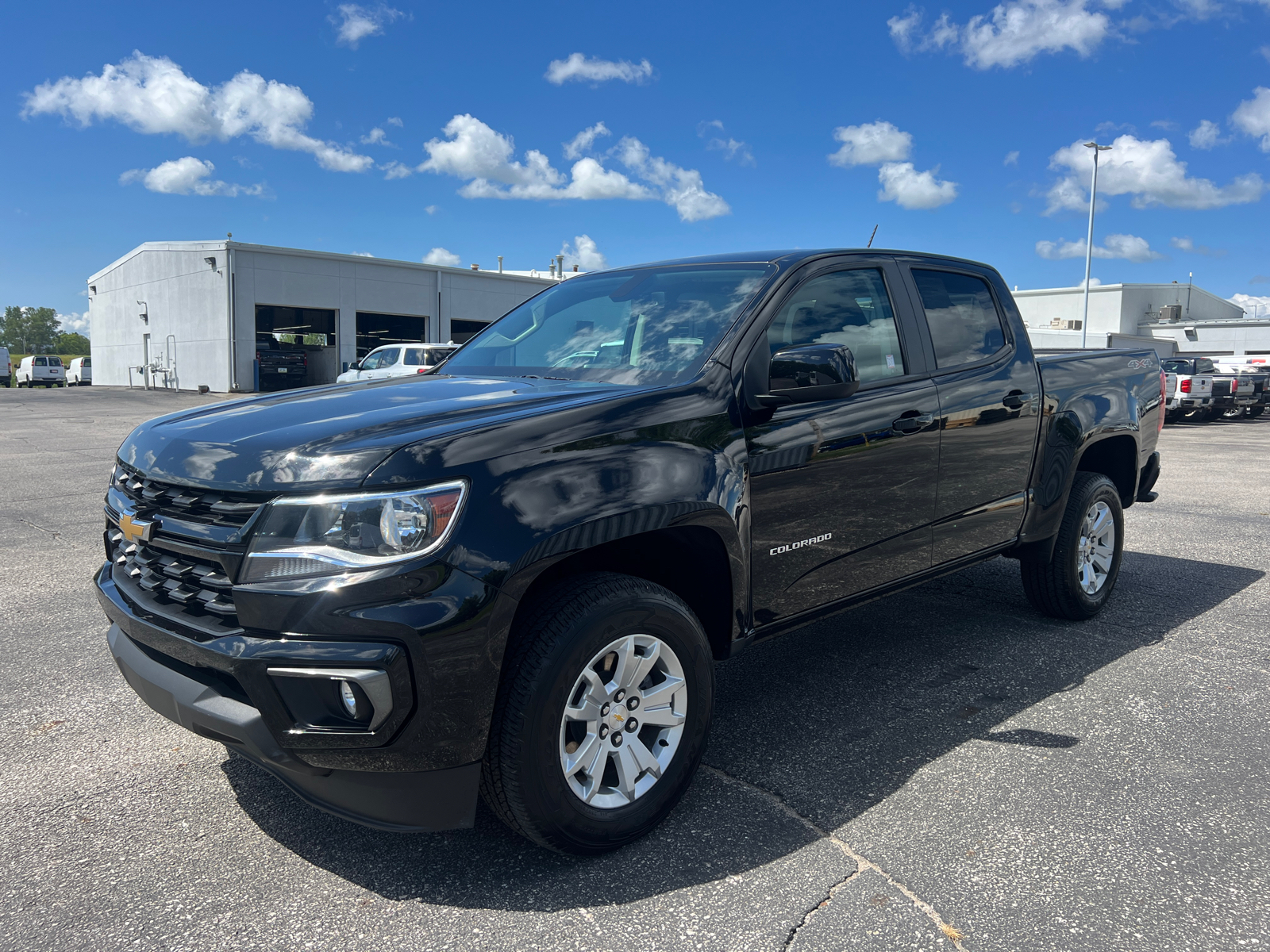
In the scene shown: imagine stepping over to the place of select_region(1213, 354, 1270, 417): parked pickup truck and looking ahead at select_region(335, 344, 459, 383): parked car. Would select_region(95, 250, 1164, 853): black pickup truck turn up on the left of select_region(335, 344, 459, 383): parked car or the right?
left

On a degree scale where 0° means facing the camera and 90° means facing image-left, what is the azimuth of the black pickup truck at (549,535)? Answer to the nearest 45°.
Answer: approximately 45°

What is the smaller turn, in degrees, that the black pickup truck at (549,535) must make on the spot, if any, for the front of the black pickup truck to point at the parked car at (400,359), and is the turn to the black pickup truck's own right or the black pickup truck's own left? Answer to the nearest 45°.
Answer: approximately 135° to the black pickup truck's own right

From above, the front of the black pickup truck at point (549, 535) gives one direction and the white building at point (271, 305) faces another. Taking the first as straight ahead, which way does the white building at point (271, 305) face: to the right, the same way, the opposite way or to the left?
to the left

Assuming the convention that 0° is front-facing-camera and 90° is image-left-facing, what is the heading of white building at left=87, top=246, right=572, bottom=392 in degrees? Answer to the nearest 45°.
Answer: approximately 315°
